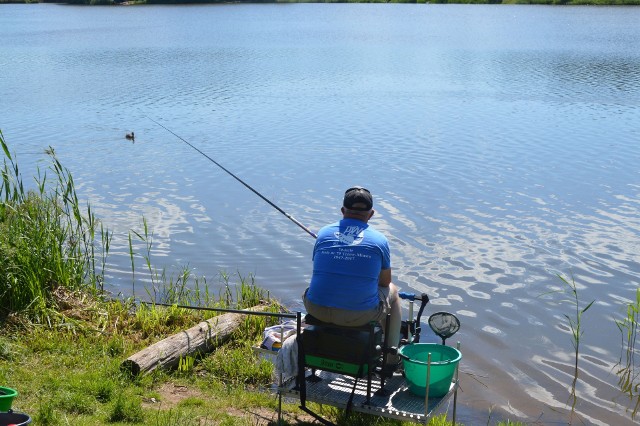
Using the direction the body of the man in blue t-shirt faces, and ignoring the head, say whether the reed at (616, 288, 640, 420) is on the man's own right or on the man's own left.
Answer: on the man's own right

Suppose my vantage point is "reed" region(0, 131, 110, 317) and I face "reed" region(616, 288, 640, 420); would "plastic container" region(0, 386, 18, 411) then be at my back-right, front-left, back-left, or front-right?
front-right

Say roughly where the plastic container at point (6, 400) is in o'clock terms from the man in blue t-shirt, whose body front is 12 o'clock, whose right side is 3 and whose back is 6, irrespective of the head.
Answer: The plastic container is roughly at 8 o'clock from the man in blue t-shirt.

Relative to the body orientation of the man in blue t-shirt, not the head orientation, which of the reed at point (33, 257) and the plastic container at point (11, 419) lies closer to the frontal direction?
the reed

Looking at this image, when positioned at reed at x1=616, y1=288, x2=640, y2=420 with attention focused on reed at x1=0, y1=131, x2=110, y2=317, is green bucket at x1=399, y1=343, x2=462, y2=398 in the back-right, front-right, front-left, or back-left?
front-left

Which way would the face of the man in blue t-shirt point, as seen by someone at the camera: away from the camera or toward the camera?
away from the camera

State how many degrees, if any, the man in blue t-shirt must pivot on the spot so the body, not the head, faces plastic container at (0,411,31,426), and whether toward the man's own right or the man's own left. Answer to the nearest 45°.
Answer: approximately 135° to the man's own left

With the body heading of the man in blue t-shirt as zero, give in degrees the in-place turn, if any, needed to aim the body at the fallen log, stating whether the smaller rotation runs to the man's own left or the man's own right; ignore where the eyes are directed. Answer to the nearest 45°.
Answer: approximately 45° to the man's own left

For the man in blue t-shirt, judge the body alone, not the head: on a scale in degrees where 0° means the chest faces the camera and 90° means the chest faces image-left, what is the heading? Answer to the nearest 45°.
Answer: approximately 180°

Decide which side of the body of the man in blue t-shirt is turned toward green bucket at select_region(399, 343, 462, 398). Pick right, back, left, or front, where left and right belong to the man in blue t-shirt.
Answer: right

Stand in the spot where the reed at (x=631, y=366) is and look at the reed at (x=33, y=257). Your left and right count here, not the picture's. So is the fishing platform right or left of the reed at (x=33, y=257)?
left

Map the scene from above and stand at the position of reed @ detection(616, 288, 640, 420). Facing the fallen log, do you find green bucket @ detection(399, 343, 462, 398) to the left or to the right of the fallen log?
left
